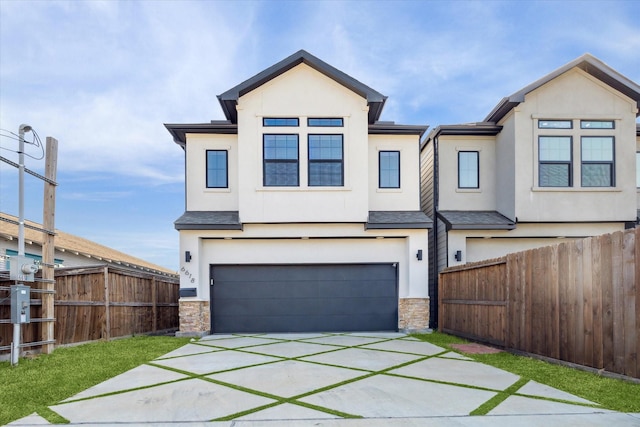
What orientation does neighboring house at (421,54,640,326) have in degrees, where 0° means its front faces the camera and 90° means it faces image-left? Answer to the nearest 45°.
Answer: approximately 0°

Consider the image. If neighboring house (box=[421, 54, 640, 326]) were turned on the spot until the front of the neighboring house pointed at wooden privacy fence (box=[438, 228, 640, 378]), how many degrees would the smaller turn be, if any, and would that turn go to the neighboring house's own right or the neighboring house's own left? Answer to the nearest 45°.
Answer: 0° — it already faces it

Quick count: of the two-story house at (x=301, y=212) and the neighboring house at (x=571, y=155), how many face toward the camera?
2
